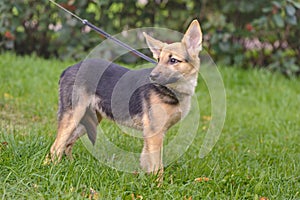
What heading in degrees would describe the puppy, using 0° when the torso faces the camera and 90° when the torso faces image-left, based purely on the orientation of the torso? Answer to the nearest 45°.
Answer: approximately 315°
